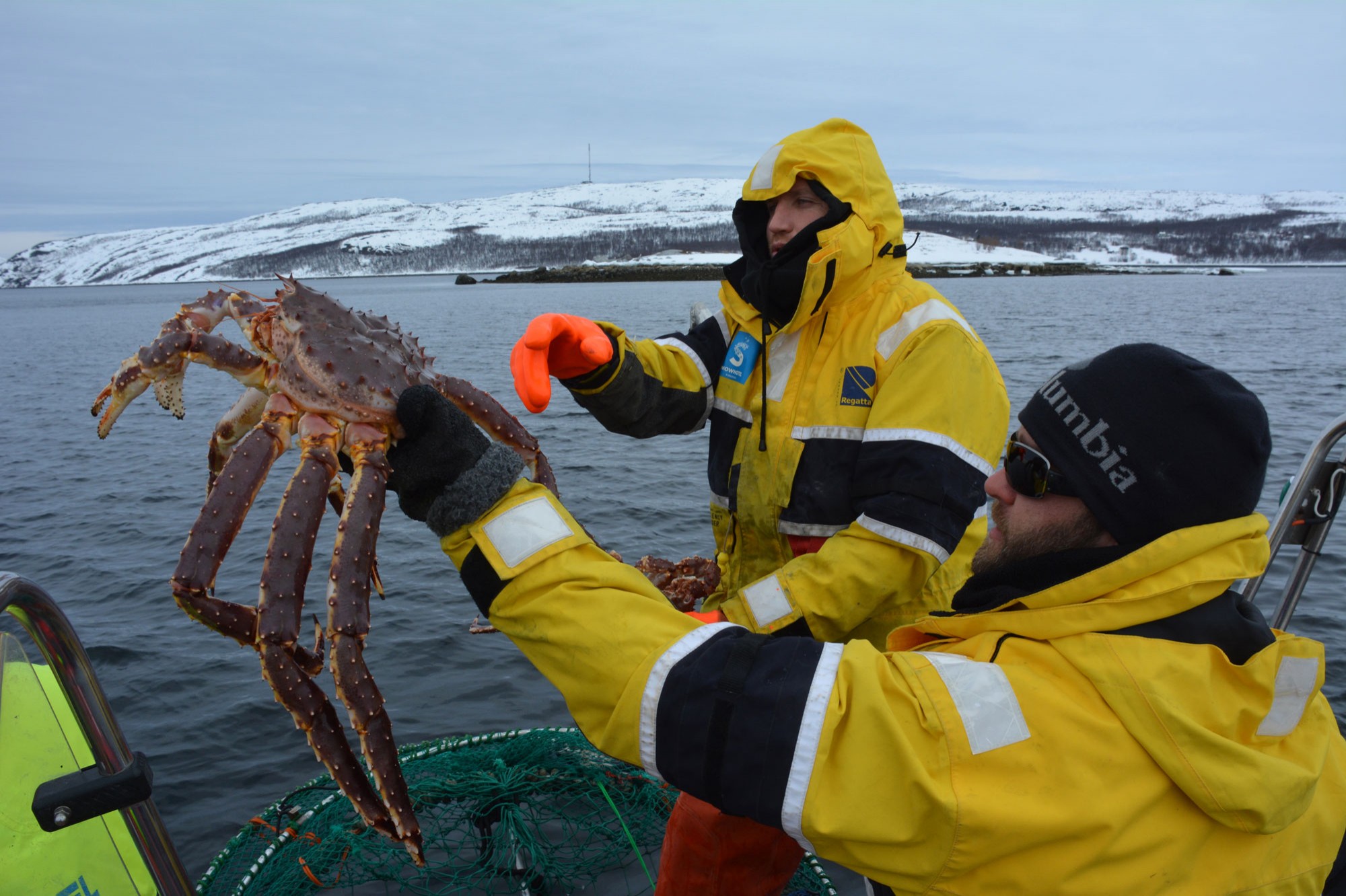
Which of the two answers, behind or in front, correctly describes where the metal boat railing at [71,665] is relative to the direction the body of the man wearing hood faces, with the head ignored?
in front

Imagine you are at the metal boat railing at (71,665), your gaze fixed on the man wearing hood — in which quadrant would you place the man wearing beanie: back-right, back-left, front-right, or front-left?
front-right

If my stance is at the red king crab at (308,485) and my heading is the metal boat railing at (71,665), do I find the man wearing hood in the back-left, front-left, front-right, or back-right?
back-left

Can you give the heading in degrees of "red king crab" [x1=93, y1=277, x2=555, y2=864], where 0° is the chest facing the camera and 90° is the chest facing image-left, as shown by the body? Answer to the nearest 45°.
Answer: approximately 90°

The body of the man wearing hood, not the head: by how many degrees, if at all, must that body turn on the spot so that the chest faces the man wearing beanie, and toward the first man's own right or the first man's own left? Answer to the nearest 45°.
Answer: approximately 45° to the first man's own left

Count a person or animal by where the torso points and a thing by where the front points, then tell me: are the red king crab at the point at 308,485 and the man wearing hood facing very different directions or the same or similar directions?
same or similar directions

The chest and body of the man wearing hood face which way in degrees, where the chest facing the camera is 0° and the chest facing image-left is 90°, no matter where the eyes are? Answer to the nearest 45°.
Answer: approximately 45°

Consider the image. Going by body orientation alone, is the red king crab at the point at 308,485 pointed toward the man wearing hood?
no

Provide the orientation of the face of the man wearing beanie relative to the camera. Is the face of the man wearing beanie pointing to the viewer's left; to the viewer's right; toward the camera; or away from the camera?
to the viewer's left

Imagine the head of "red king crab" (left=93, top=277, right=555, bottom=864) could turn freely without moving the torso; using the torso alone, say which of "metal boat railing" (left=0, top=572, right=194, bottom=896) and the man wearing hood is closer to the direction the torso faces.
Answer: the metal boat railing

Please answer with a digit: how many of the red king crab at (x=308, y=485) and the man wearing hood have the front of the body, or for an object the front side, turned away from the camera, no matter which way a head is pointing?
0

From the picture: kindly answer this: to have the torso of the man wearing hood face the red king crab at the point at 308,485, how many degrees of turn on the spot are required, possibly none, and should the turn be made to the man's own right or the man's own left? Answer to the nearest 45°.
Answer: approximately 45° to the man's own right

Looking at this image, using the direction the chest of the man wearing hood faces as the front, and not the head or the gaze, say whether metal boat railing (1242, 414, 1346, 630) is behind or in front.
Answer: behind
